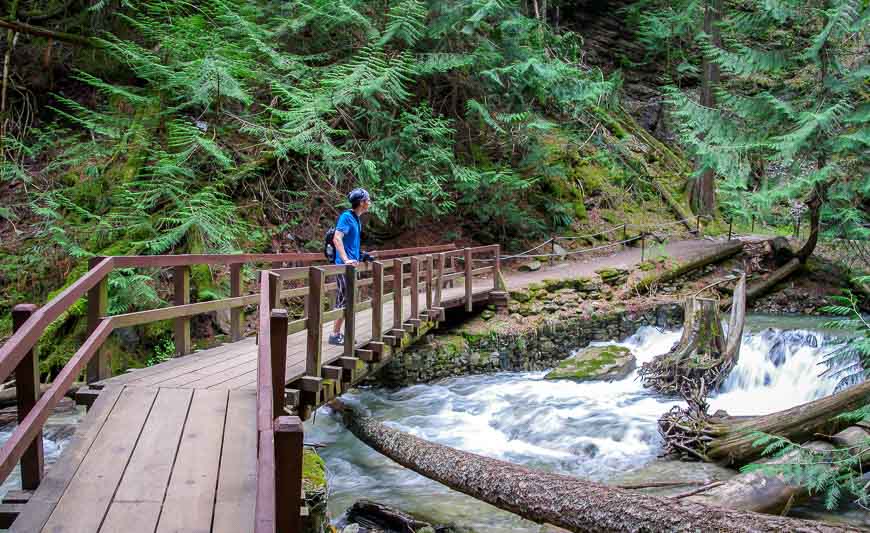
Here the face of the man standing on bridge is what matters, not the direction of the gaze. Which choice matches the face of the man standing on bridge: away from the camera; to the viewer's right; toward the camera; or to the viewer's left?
to the viewer's right

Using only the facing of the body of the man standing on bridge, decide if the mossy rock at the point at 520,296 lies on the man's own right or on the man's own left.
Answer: on the man's own left

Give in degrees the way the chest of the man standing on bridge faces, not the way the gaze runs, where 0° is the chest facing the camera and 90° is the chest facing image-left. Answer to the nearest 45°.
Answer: approximately 270°

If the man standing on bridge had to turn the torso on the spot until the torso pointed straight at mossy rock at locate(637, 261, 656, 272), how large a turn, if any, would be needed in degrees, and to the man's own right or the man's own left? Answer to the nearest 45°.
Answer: approximately 45° to the man's own left

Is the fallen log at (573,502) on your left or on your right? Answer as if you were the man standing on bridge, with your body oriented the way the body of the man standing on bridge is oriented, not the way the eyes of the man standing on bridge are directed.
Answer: on your right

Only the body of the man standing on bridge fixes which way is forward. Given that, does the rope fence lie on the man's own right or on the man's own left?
on the man's own left
